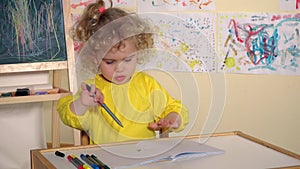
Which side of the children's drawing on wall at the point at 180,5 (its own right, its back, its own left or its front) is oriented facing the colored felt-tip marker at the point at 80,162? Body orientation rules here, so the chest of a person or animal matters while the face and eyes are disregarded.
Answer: front

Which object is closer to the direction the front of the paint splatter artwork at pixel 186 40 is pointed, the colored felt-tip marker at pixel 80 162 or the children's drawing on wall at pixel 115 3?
the colored felt-tip marker

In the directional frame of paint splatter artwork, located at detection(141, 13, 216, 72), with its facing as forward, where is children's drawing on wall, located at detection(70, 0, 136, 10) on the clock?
The children's drawing on wall is roughly at 3 o'clock from the paint splatter artwork.

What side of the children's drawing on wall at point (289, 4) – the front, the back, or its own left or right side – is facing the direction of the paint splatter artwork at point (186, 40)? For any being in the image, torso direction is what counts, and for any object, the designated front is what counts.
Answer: right

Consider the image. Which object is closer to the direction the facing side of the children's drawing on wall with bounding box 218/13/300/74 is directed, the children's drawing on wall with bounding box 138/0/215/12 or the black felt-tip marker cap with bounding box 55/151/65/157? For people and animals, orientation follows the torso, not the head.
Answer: the black felt-tip marker cap

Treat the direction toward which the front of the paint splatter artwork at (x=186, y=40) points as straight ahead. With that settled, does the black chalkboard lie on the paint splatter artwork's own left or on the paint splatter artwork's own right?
on the paint splatter artwork's own right

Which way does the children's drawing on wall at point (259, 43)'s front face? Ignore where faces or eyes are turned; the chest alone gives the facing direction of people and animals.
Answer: toward the camera

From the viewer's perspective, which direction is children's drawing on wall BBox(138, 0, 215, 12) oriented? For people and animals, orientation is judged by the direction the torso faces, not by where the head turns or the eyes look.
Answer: toward the camera

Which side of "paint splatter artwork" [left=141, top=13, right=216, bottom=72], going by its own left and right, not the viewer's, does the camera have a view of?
front

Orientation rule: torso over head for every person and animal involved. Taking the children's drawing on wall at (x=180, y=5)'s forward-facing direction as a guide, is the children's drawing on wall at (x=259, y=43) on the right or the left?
on its left

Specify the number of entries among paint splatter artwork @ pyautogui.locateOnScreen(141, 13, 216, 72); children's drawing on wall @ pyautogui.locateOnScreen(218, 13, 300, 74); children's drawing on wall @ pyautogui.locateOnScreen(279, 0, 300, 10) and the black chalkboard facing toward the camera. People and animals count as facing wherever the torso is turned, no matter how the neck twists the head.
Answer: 4

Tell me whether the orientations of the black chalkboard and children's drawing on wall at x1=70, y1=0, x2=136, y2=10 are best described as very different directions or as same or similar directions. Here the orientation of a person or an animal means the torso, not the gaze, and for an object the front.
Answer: same or similar directions

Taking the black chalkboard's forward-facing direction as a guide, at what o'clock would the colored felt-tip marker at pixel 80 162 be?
The colored felt-tip marker is roughly at 12 o'clock from the black chalkboard.

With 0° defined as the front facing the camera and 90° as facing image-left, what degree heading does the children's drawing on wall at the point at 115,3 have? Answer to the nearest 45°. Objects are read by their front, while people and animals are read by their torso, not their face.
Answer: approximately 0°

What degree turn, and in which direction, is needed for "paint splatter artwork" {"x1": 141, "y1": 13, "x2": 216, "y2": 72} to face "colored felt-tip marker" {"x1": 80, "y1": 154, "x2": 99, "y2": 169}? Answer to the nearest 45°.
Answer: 0° — it already faces it
